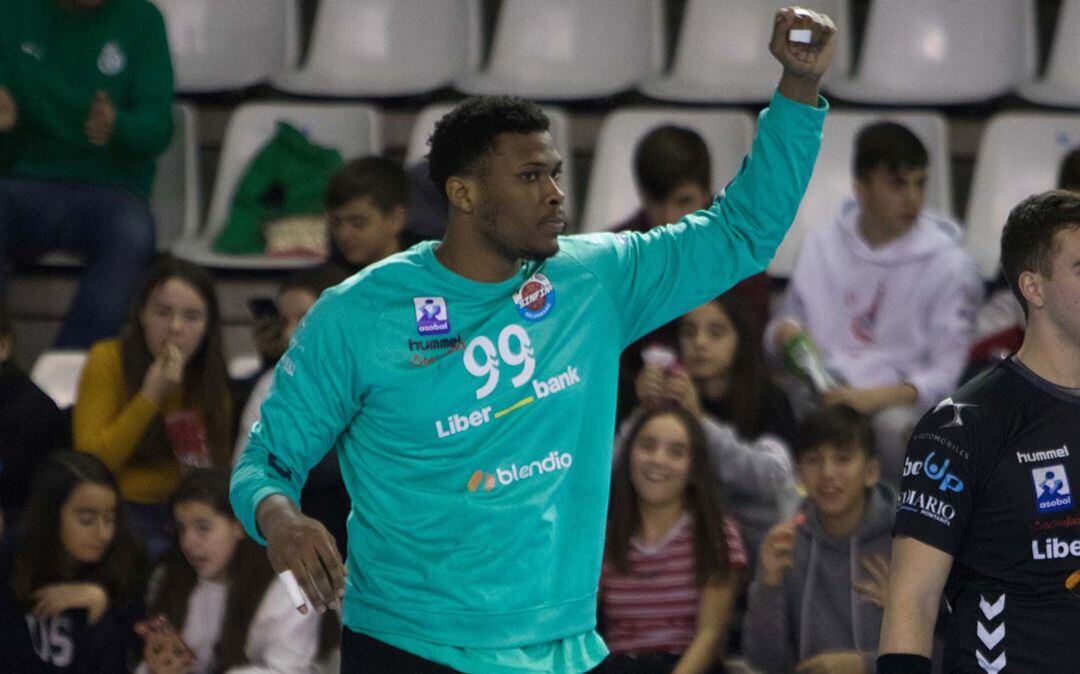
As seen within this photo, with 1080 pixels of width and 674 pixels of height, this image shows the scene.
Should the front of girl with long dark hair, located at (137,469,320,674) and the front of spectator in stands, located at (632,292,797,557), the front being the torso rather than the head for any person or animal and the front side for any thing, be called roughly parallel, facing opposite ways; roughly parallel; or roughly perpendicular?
roughly parallel

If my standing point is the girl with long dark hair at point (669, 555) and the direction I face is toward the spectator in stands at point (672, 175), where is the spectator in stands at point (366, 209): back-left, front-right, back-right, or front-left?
front-left

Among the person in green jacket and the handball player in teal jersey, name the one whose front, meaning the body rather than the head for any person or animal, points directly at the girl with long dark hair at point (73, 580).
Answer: the person in green jacket

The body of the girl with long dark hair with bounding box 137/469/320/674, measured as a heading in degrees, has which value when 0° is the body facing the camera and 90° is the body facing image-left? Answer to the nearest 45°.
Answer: approximately 45°

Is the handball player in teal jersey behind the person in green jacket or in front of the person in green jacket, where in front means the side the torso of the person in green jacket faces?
in front

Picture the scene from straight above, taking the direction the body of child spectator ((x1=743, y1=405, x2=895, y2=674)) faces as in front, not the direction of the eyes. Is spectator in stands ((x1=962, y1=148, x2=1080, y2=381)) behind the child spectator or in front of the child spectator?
behind

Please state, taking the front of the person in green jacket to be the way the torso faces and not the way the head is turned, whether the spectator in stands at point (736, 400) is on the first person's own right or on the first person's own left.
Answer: on the first person's own left

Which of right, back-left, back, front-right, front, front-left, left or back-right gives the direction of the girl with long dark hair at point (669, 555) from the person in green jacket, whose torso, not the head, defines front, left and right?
front-left

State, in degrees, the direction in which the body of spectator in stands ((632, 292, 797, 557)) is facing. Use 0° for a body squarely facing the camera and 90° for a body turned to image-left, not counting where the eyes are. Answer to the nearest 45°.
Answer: approximately 45°

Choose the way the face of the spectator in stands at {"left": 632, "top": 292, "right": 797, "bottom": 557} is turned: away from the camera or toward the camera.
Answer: toward the camera

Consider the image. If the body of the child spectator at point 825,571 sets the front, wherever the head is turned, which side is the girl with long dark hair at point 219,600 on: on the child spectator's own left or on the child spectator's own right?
on the child spectator's own right

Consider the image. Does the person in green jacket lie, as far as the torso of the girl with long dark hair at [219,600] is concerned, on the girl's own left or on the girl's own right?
on the girl's own right

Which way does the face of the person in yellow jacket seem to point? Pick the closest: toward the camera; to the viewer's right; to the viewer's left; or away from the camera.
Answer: toward the camera

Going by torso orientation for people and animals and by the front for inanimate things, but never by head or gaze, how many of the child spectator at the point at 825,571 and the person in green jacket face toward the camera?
2

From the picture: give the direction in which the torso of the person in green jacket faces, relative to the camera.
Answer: toward the camera

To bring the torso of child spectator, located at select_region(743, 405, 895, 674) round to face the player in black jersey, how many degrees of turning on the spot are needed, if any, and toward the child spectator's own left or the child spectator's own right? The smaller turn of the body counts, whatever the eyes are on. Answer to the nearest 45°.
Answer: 0° — they already face them

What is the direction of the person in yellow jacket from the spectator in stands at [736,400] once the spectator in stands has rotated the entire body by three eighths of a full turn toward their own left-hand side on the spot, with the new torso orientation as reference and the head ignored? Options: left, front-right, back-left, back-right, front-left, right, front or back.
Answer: back
